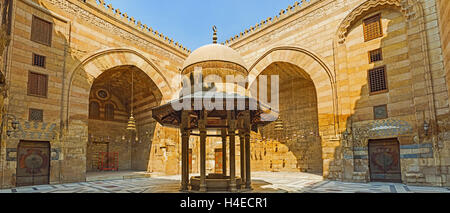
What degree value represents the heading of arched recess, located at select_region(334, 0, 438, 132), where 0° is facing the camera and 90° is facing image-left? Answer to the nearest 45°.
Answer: approximately 45°

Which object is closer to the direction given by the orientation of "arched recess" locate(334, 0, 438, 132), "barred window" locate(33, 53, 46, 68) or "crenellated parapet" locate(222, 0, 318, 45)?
the barred window

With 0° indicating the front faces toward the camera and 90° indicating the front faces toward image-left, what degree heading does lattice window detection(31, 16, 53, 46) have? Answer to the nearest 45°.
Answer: approximately 315°

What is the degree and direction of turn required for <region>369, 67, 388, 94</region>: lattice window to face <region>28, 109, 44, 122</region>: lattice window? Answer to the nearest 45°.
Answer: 0° — it already faces it

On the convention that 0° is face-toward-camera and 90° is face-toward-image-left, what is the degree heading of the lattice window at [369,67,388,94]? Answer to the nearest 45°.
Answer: approximately 45°

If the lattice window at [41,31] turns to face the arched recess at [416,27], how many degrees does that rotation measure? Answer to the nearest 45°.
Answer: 0° — it already faces it
